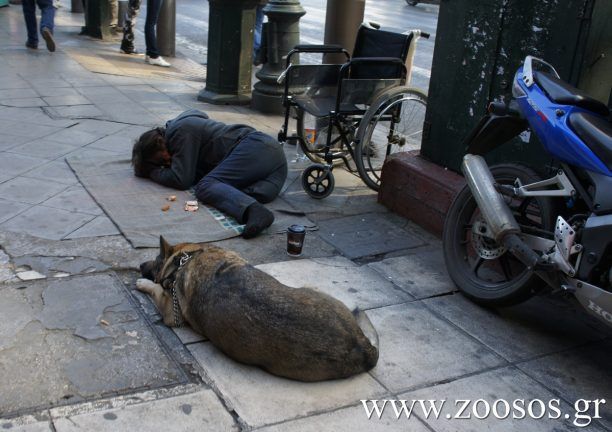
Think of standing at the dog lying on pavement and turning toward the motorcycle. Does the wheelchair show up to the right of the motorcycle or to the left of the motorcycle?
left

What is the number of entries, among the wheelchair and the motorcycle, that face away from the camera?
0

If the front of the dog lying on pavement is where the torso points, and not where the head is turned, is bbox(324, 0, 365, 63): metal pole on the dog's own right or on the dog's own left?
on the dog's own right

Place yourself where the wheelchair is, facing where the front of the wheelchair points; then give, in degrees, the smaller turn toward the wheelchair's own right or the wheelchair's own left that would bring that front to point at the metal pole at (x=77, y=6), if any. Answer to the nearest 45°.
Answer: approximately 90° to the wheelchair's own right

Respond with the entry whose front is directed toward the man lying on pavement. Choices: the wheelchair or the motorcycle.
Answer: the wheelchair

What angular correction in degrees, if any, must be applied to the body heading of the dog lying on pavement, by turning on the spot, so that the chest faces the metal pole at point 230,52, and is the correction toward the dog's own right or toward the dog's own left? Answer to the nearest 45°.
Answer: approximately 45° to the dog's own right

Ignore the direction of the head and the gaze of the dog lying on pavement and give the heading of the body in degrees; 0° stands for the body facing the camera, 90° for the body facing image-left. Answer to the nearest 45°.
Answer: approximately 135°

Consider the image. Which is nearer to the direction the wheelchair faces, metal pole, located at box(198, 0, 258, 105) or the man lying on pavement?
the man lying on pavement

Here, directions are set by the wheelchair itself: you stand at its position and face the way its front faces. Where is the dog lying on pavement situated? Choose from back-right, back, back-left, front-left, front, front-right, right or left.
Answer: front-left
